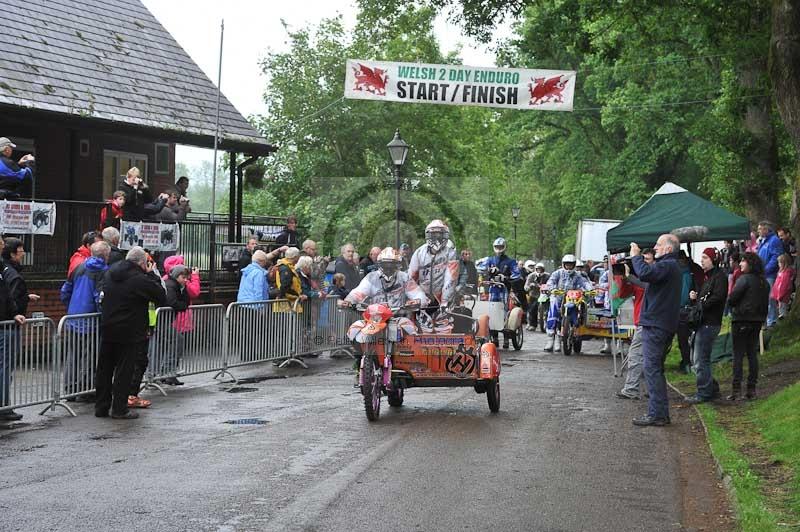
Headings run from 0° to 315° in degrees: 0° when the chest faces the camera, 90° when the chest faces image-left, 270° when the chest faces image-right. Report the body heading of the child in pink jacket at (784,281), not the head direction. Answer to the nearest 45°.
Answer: approximately 90°

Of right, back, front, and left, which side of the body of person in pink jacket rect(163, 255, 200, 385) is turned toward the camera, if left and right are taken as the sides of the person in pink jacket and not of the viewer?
right

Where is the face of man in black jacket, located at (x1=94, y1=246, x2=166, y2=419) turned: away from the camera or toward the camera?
away from the camera

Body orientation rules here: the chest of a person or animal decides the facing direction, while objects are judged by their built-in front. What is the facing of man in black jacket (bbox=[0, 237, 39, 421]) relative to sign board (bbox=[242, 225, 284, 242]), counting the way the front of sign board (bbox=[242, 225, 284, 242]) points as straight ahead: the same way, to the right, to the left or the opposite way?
to the left

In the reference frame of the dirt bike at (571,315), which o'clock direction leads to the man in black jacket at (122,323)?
The man in black jacket is roughly at 1 o'clock from the dirt bike.

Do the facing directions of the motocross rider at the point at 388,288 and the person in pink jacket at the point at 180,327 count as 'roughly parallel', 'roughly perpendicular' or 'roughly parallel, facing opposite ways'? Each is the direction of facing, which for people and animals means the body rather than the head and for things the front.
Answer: roughly perpendicular
